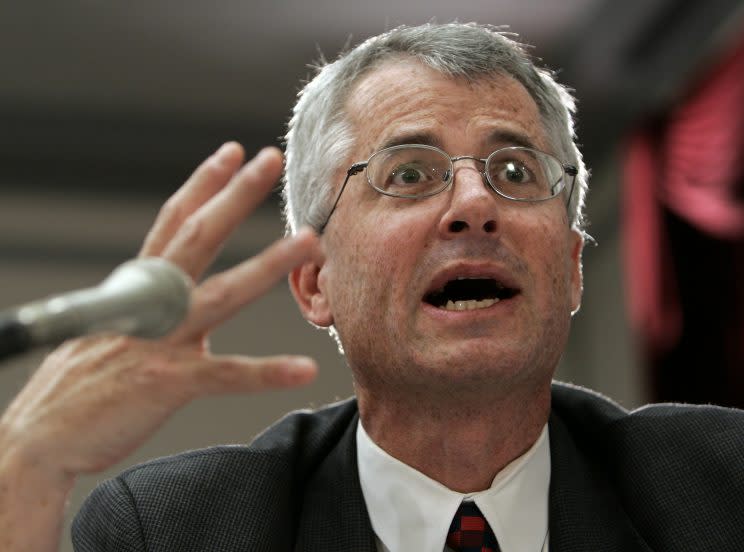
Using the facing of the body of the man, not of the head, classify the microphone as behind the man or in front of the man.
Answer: in front

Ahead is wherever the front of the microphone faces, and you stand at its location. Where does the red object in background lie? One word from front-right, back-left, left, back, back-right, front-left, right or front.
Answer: front-left

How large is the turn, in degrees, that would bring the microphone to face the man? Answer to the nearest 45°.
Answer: approximately 45° to its left

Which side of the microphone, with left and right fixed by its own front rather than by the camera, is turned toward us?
right

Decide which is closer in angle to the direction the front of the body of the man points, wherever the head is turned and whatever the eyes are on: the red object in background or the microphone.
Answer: the microphone

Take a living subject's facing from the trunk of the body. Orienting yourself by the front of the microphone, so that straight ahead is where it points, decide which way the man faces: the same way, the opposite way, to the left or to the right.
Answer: to the right

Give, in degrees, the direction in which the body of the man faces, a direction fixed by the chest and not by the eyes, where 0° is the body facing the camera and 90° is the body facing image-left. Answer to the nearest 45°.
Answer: approximately 0°

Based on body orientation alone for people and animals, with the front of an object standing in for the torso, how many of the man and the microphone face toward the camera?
1
